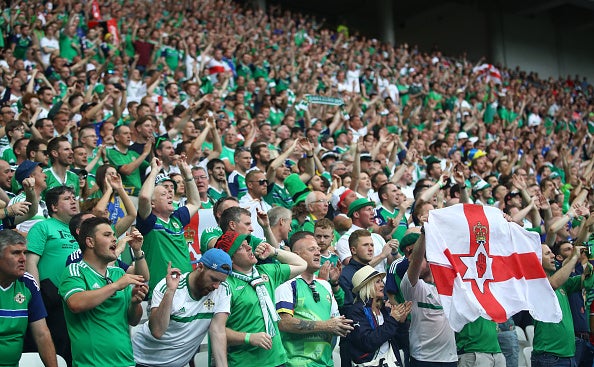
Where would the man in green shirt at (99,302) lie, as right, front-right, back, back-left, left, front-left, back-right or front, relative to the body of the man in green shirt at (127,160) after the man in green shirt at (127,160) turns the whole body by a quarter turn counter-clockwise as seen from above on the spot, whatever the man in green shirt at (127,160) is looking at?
back-right

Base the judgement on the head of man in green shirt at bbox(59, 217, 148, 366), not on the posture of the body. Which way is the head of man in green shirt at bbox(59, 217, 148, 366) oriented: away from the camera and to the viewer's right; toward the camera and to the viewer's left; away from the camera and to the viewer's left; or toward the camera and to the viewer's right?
toward the camera and to the viewer's right

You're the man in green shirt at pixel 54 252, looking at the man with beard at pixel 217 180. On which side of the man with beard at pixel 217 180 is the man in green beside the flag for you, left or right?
right

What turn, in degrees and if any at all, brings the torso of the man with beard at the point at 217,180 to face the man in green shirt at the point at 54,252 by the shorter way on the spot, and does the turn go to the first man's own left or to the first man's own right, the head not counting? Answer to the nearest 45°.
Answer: approximately 90° to the first man's own right

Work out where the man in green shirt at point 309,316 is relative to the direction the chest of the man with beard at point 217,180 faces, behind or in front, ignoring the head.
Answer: in front

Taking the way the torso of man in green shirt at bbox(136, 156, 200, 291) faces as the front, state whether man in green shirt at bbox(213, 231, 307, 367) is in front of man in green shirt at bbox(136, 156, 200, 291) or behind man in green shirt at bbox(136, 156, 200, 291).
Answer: in front

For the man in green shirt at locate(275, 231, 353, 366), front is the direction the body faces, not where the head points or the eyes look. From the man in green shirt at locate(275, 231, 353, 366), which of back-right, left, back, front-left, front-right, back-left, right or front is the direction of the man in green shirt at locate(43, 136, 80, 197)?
back

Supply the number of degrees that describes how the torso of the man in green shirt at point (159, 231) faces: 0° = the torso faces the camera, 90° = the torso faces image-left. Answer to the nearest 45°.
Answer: approximately 315°

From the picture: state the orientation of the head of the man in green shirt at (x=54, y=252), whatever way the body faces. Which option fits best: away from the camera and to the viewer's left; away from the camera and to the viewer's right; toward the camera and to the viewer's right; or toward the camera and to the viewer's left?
toward the camera and to the viewer's right

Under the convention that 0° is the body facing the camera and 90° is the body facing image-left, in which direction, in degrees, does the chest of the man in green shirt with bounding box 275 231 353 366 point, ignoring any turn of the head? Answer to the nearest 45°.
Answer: approximately 315°

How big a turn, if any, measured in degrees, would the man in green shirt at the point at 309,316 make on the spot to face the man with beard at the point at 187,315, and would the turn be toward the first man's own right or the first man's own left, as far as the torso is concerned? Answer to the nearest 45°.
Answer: approximately 90° to the first man's own right
